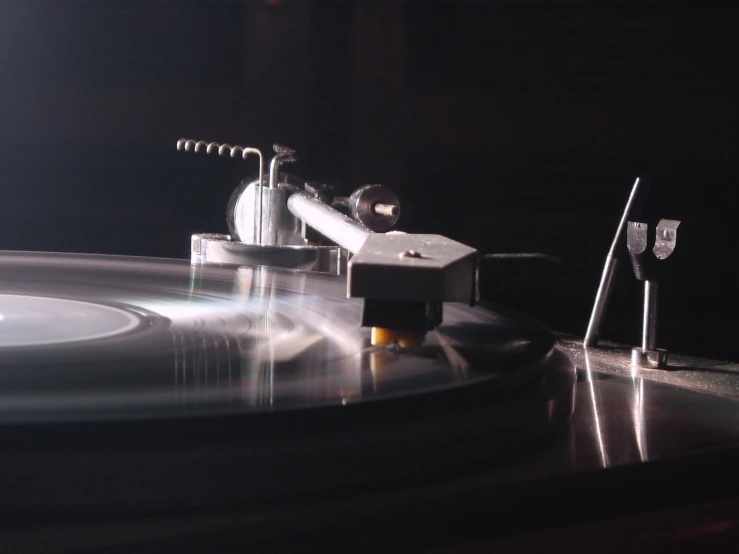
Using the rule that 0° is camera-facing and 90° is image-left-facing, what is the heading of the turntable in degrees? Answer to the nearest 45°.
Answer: approximately 315°
